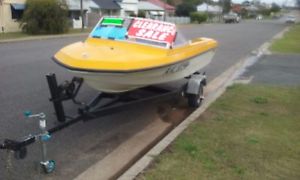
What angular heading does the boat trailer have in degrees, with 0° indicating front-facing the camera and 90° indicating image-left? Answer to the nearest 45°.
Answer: approximately 45°

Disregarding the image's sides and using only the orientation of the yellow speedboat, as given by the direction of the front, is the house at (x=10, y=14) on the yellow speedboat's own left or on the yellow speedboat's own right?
on the yellow speedboat's own right

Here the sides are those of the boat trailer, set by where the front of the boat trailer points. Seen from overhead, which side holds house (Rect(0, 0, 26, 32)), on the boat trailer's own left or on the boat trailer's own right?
on the boat trailer's own right

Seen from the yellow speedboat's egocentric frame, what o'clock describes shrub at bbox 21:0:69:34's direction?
The shrub is roughly at 4 o'clock from the yellow speedboat.

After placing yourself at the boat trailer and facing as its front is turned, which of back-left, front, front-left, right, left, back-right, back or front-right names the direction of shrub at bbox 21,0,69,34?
back-right

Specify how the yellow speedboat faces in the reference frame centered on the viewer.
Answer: facing the viewer and to the left of the viewer

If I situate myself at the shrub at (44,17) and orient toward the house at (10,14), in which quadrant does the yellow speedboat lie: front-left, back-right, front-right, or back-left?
back-left
